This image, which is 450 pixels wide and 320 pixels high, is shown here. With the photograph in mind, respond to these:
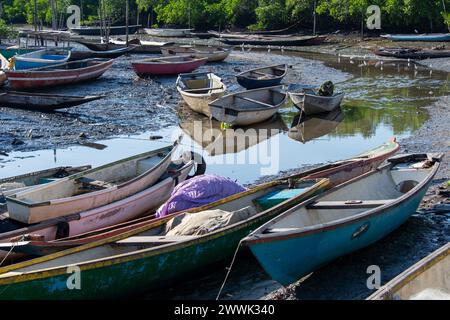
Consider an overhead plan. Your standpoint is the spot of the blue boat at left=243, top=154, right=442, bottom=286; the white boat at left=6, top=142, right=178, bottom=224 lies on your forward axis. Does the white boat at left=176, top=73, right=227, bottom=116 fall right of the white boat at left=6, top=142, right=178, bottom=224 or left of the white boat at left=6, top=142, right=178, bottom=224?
right

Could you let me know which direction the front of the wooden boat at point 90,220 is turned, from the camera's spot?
facing away from the viewer and to the right of the viewer

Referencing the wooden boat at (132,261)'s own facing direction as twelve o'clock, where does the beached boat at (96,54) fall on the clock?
The beached boat is roughly at 10 o'clock from the wooden boat.

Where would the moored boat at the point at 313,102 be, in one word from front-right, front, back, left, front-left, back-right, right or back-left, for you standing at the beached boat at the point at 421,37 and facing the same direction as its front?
left

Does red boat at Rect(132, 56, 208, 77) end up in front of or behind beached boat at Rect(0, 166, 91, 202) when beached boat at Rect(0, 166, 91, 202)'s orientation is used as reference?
in front

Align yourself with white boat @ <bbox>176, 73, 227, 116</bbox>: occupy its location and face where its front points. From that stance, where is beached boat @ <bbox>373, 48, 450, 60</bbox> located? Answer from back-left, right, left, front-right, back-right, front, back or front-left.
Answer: left

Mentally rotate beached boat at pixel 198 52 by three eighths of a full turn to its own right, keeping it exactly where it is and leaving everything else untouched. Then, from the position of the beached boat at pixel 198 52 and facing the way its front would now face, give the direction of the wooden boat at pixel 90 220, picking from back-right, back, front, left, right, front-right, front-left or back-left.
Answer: front-left

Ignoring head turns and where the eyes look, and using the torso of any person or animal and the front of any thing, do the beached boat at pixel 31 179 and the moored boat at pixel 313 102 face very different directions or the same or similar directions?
very different directions

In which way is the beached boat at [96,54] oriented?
to the viewer's right

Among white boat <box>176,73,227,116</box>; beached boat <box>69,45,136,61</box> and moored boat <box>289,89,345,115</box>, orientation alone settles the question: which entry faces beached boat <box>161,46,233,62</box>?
beached boat <box>69,45,136,61</box>
